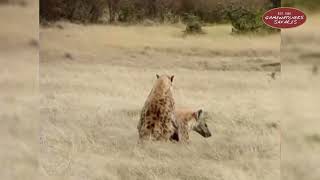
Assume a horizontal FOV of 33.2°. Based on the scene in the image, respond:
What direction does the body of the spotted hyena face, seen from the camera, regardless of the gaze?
away from the camera
